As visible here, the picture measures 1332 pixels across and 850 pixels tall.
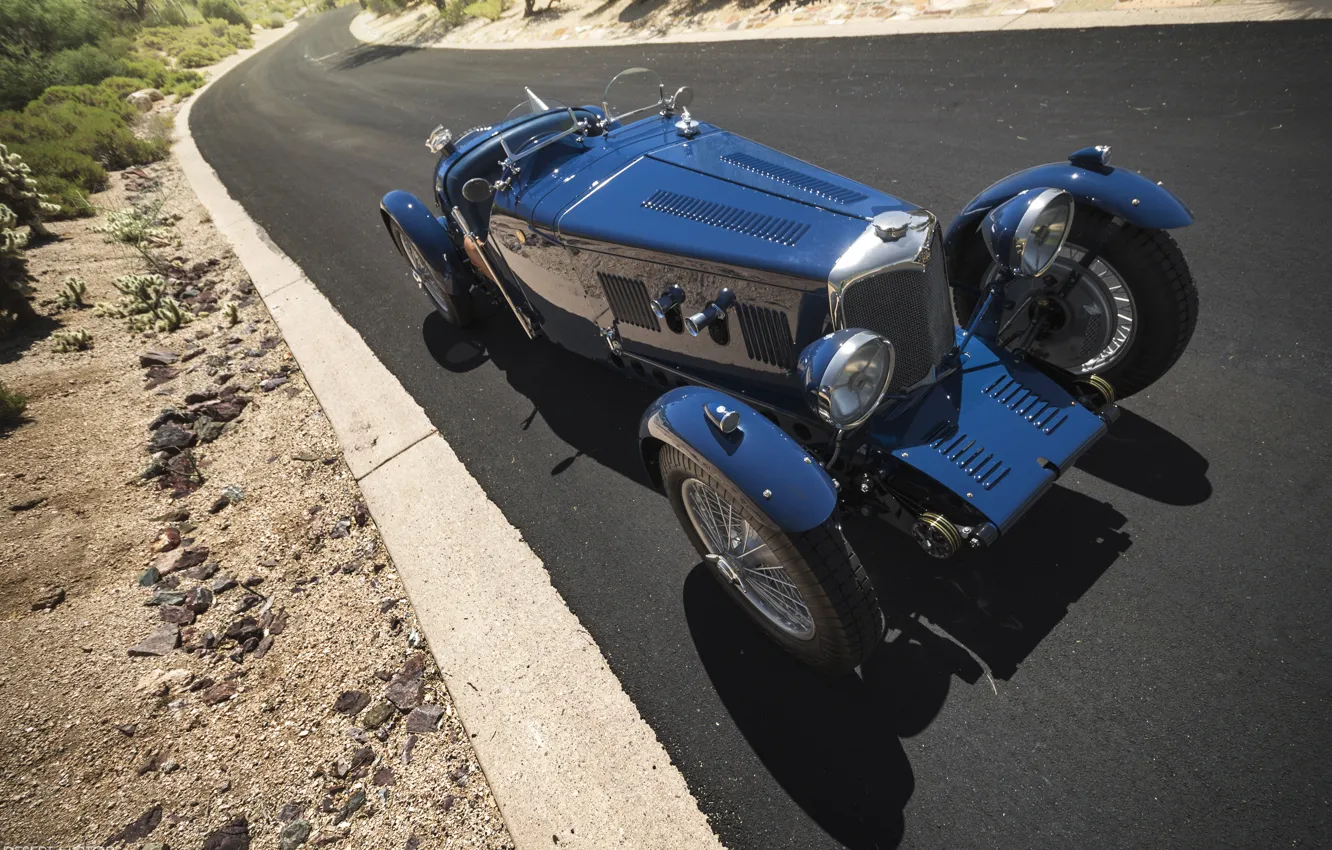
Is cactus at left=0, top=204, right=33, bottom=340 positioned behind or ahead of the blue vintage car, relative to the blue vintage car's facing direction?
behind

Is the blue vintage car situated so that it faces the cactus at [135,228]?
no

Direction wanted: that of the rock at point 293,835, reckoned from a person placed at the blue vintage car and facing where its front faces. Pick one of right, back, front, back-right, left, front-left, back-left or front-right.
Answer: right

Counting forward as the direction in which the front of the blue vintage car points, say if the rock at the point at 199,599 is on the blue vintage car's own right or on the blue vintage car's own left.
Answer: on the blue vintage car's own right

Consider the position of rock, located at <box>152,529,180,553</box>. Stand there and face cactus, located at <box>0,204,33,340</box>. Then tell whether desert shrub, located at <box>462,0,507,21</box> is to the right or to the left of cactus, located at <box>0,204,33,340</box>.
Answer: right

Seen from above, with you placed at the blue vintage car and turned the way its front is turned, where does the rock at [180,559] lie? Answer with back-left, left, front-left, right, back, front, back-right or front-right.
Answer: back-right

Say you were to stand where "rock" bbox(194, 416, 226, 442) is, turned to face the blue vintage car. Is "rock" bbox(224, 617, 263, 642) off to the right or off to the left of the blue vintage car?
right

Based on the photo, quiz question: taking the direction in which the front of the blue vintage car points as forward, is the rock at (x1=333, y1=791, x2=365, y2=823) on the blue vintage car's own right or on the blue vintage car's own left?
on the blue vintage car's own right

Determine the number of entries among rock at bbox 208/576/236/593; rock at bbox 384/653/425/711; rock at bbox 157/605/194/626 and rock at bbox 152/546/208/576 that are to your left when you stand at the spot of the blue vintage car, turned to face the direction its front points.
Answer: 0

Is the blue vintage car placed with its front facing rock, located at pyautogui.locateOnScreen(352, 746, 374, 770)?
no

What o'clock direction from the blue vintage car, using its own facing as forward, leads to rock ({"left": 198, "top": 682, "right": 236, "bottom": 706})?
The rock is roughly at 4 o'clock from the blue vintage car.

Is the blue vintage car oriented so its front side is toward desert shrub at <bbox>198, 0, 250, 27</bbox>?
no

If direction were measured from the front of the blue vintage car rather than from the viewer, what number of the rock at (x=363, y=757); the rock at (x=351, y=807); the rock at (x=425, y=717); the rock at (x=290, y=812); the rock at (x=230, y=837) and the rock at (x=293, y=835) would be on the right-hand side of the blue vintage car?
6

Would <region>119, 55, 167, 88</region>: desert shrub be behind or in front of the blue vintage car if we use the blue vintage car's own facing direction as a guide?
behind

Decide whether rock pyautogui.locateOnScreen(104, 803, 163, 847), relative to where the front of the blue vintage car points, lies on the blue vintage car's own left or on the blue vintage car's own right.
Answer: on the blue vintage car's own right

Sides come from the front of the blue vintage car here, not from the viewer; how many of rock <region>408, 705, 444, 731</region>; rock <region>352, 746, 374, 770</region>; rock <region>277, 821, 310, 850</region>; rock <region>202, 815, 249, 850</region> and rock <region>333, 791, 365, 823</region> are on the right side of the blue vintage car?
5

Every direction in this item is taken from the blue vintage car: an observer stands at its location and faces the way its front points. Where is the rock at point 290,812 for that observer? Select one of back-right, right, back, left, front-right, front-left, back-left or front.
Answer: right

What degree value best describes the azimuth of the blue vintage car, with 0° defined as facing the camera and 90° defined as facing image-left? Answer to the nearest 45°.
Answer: approximately 315°
